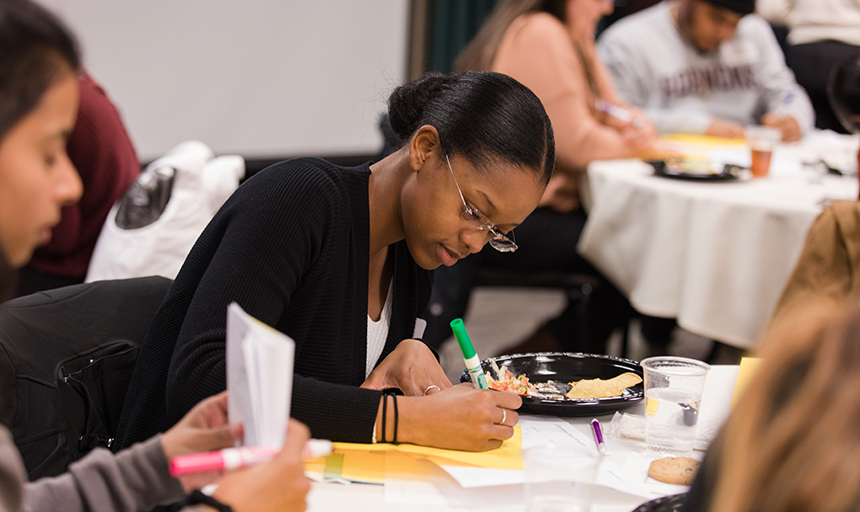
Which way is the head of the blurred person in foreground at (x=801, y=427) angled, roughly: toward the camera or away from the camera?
away from the camera

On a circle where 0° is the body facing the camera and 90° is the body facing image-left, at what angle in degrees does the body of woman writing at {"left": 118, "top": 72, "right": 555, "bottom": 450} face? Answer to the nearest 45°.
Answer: approximately 315°

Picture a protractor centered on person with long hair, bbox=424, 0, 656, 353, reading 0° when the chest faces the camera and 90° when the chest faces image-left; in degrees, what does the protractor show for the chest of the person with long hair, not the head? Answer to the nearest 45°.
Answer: approximately 270°

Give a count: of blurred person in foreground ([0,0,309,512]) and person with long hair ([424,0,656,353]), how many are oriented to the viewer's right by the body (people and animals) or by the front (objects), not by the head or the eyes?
2

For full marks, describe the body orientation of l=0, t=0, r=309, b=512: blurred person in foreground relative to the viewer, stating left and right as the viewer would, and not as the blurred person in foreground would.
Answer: facing to the right of the viewer

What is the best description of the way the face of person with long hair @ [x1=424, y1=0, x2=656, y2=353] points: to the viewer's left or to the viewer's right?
to the viewer's right

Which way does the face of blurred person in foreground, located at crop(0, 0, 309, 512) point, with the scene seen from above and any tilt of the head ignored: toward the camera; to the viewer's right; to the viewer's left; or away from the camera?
to the viewer's right

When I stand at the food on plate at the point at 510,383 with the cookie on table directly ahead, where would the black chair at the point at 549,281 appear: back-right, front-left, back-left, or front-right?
back-left
